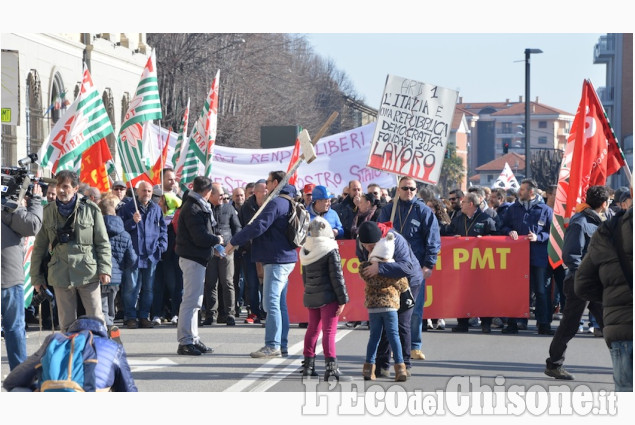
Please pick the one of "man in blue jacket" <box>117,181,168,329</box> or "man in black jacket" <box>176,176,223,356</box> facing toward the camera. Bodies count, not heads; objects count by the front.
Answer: the man in blue jacket

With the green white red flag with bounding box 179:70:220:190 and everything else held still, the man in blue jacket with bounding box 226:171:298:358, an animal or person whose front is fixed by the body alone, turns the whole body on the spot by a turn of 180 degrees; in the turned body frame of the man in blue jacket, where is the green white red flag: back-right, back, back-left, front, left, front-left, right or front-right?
left

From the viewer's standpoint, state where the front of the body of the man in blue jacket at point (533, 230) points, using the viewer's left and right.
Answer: facing the viewer and to the left of the viewer

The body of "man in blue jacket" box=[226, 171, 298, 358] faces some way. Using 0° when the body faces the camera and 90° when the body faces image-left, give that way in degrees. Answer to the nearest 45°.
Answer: approximately 90°

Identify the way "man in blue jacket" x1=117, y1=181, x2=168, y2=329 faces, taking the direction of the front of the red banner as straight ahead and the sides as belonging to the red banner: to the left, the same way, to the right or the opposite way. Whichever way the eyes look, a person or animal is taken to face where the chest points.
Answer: the same way

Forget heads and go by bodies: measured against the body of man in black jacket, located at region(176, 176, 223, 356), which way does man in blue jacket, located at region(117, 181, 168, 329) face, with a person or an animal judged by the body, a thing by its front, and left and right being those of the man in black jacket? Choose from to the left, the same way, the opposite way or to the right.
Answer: to the right

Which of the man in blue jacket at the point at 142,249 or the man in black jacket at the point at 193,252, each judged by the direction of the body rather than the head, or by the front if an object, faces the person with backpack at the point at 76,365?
the man in blue jacket

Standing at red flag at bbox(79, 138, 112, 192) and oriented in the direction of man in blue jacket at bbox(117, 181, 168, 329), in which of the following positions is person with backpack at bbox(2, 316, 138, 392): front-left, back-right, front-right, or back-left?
front-right

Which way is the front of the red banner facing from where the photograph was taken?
facing the viewer

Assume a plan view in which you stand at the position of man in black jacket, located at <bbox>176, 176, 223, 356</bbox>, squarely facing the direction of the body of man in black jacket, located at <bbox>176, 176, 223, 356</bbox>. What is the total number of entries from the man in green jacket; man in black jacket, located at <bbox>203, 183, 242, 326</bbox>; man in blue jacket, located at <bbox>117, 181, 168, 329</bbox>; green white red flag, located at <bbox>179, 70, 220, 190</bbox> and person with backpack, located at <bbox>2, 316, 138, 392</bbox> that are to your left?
3

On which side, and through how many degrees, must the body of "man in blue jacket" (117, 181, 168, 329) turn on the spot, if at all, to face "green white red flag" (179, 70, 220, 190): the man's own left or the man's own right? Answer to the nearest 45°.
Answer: approximately 180°

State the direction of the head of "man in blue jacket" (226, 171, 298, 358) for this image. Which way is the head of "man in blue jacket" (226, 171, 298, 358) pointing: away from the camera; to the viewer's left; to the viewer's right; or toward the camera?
to the viewer's left

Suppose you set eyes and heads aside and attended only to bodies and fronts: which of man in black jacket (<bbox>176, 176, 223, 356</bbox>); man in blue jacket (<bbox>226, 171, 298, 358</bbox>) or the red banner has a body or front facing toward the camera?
the red banner

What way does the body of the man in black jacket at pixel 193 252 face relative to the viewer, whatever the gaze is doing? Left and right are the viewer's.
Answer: facing to the right of the viewer
